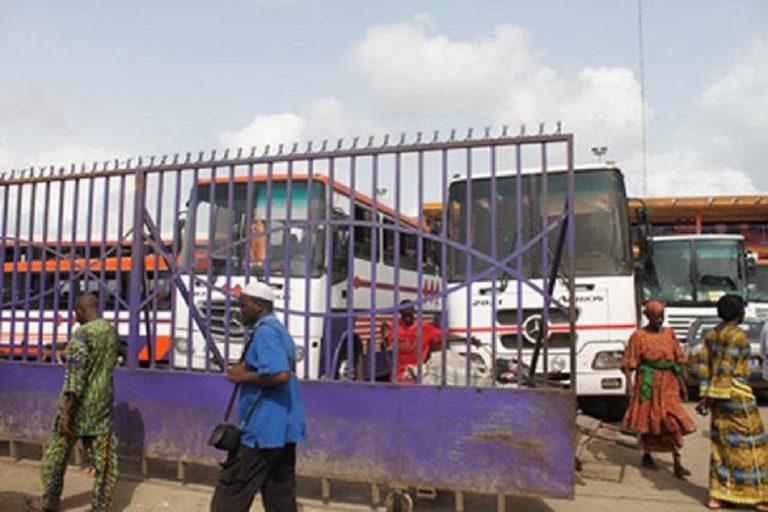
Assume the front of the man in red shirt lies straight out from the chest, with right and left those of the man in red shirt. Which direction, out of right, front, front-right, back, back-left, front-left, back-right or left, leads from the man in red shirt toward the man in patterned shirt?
front-right

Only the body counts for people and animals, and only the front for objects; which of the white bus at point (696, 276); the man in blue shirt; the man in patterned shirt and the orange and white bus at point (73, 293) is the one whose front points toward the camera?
the white bus

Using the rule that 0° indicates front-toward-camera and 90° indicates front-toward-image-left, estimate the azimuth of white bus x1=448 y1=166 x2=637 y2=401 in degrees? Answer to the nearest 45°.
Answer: approximately 0°

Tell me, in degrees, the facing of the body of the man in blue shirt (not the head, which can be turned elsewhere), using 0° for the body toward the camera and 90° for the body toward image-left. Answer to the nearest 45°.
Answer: approximately 90°

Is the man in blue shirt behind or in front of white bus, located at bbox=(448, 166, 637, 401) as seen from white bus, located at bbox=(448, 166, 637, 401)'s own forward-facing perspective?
in front

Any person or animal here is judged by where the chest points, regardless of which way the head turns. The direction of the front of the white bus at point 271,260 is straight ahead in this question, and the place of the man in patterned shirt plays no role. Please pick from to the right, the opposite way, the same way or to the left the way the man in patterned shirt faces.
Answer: to the right

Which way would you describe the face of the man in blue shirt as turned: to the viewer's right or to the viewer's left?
to the viewer's left

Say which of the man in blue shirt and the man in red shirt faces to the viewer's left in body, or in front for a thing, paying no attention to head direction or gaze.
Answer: the man in blue shirt
